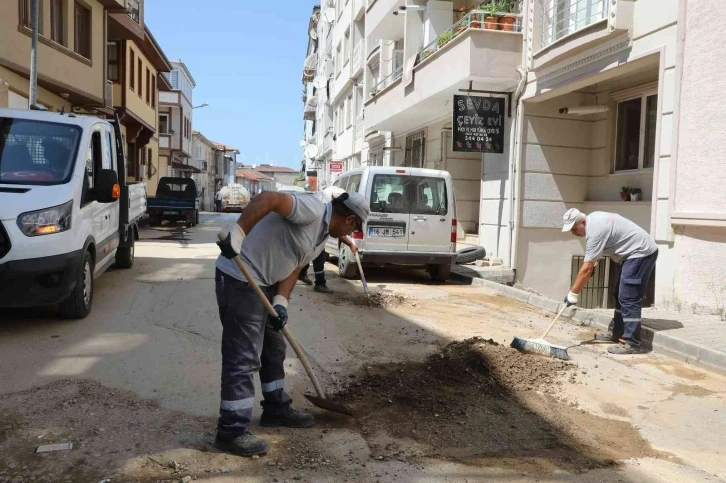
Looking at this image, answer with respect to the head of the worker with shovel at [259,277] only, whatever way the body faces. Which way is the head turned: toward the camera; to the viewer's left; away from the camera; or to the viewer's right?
to the viewer's right

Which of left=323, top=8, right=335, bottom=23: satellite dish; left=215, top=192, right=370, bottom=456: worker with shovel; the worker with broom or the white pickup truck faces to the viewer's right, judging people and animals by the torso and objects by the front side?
the worker with shovel

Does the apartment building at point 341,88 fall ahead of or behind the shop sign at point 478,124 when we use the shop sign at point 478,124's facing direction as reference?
behind

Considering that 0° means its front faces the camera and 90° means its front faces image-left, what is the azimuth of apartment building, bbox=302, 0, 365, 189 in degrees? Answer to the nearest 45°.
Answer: approximately 45°

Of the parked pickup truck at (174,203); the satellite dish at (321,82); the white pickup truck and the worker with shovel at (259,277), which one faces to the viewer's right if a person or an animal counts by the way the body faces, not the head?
the worker with shovel

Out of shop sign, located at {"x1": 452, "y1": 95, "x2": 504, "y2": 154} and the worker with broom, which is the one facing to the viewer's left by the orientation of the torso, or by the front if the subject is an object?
the worker with broom

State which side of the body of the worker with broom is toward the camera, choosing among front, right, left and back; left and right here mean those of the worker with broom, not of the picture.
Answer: left

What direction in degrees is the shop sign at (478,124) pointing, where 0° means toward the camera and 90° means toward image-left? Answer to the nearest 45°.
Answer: approximately 0°

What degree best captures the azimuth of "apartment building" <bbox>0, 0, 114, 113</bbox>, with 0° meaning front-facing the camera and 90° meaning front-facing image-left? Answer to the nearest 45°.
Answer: approximately 315°

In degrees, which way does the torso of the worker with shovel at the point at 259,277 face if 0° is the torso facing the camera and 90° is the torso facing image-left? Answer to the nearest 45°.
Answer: approximately 270°

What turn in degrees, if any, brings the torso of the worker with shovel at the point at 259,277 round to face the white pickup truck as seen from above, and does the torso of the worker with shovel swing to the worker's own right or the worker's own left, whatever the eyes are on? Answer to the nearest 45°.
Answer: approximately 135° to the worker's own left

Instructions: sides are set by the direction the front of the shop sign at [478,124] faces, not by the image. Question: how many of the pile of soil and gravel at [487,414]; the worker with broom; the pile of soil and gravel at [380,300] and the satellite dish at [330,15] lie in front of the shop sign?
3
